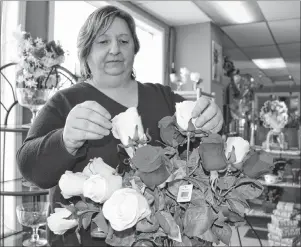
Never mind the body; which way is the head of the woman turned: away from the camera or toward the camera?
toward the camera

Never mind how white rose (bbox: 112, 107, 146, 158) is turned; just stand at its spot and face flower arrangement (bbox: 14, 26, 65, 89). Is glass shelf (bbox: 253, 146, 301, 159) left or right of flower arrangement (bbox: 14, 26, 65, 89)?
right

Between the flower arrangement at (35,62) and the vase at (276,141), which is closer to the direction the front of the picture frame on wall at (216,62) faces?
the vase
